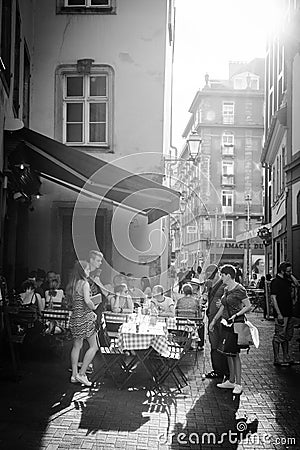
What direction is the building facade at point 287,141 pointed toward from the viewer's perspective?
to the viewer's left

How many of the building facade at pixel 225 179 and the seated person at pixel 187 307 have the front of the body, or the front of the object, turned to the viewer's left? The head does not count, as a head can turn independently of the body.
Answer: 0

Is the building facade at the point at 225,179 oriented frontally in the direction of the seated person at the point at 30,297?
yes

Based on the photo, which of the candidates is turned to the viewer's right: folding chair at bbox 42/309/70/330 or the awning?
the awning

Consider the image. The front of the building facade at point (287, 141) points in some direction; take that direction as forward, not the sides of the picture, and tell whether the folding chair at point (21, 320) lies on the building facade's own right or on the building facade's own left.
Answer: on the building facade's own left

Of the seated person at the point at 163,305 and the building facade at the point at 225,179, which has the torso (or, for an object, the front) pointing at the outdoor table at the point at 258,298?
the building facade

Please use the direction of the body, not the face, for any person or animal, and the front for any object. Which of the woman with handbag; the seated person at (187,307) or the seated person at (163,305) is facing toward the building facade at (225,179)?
the seated person at (187,307)

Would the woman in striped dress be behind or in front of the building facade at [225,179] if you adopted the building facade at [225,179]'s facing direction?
in front

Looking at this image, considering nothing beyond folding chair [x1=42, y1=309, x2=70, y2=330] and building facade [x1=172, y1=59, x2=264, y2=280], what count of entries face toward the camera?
1

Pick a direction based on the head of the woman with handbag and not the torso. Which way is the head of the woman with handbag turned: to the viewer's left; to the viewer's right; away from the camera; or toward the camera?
to the viewer's left
